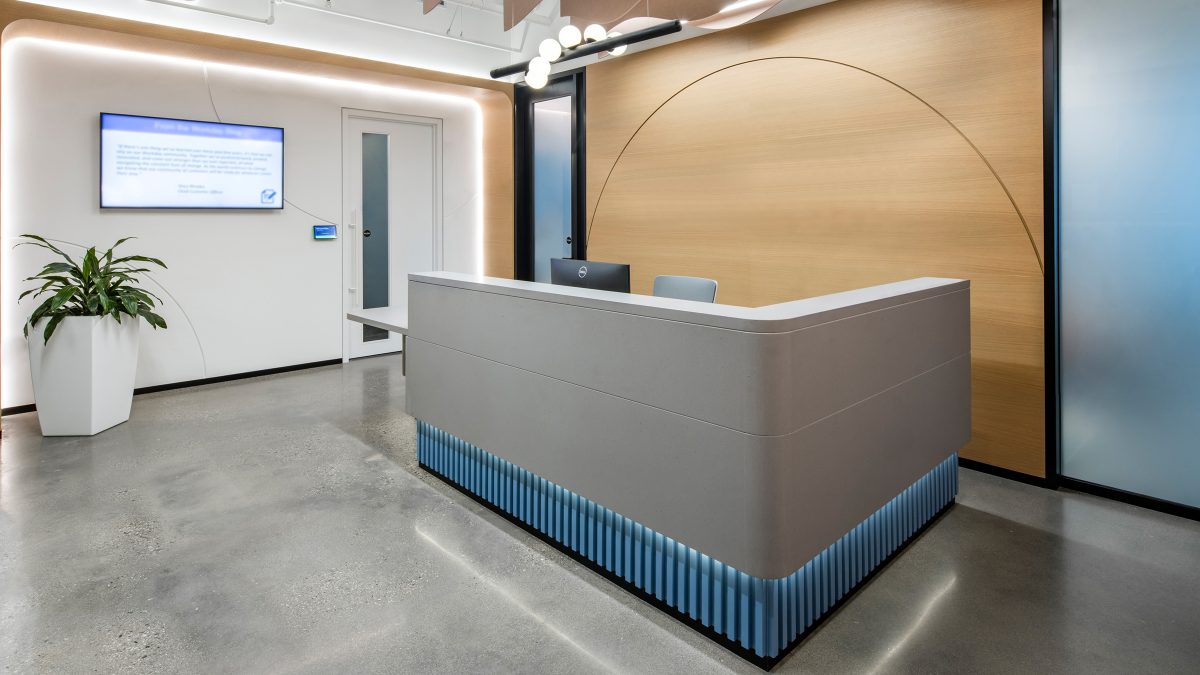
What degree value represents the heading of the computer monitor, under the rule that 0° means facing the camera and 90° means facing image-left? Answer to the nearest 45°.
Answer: approximately 225°

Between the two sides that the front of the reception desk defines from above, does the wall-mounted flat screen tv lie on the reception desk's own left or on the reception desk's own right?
on the reception desk's own right

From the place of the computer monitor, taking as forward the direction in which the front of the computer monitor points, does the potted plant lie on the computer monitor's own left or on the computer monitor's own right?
on the computer monitor's own left

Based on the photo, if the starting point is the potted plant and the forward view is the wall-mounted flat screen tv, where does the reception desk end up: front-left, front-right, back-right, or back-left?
back-right

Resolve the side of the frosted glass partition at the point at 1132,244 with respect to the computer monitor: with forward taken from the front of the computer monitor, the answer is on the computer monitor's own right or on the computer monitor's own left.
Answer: on the computer monitor's own right
